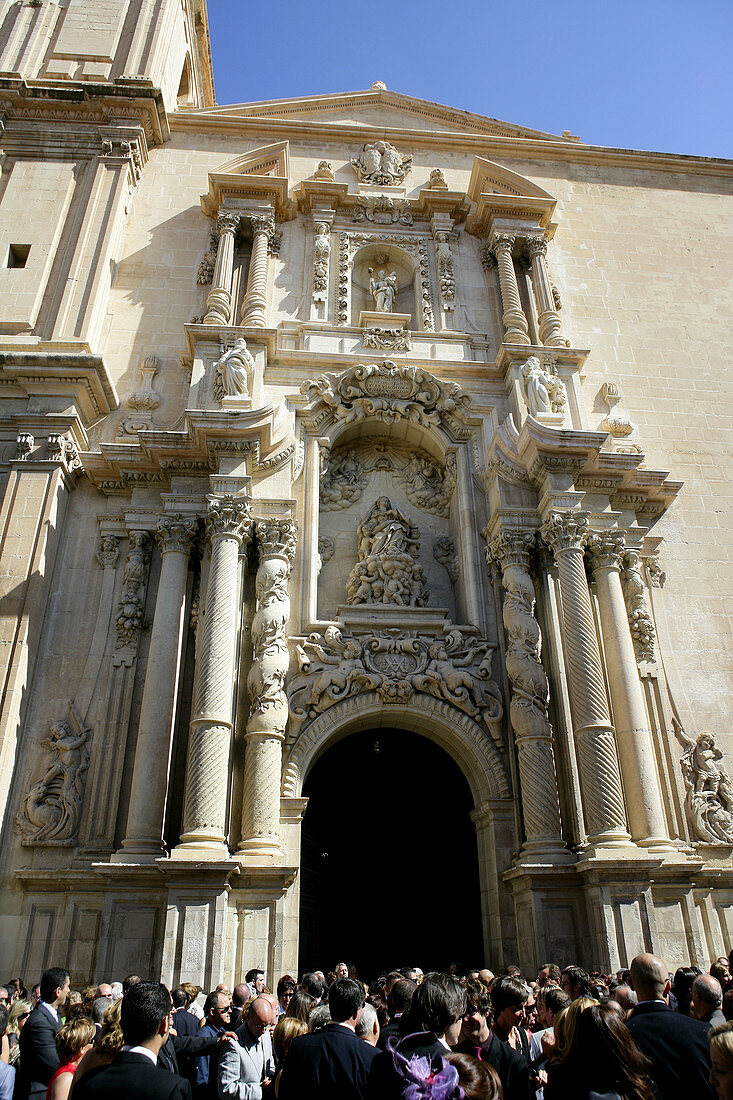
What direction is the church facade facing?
toward the camera

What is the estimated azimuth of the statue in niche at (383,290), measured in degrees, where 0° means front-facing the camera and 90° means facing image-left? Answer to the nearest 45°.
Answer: approximately 0°

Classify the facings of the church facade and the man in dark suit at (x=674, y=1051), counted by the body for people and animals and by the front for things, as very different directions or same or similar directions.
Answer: very different directions

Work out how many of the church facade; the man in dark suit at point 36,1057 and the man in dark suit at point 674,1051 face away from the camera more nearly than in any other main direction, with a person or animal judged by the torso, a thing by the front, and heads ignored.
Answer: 1

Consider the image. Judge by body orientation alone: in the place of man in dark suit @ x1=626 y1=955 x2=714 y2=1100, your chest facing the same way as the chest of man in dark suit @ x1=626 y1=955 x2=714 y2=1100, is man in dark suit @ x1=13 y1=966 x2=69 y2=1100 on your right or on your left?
on your left

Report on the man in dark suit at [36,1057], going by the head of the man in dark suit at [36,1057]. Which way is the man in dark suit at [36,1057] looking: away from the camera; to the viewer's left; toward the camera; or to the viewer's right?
to the viewer's right

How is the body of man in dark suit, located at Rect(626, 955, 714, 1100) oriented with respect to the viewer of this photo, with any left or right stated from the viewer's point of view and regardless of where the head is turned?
facing away from the viewer
